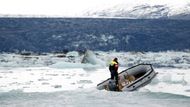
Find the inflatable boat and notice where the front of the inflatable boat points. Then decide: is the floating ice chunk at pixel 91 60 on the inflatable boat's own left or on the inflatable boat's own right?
on the inflatable boat's own left

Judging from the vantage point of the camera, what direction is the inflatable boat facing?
facing away from the viewer and to the right of the viewer
